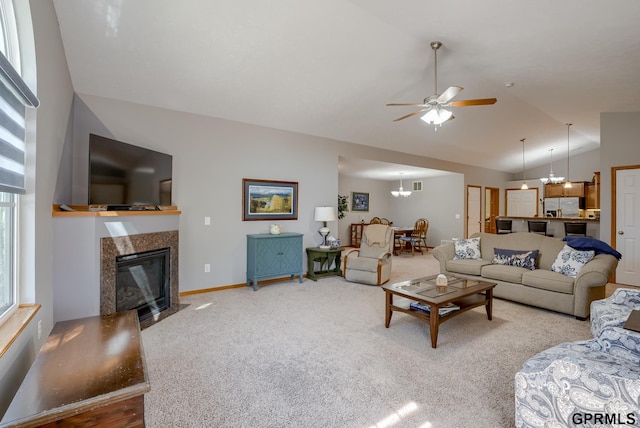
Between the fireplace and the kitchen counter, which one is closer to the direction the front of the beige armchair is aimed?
the fireplace

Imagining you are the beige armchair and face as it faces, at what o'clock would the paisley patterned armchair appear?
The paisley patterned armchair is roughly at 10 o'clock from the beige armchair.

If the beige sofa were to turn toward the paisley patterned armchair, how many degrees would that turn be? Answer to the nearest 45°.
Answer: approximately 45° to its left

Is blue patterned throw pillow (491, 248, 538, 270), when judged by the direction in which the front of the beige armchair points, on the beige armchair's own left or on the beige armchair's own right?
on the beige armchair's own left

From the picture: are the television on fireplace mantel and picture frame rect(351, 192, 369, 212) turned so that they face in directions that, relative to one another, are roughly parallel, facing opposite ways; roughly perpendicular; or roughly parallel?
roughly perpendicular

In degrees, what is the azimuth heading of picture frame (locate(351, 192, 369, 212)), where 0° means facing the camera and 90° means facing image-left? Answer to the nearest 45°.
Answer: approximately 0°
